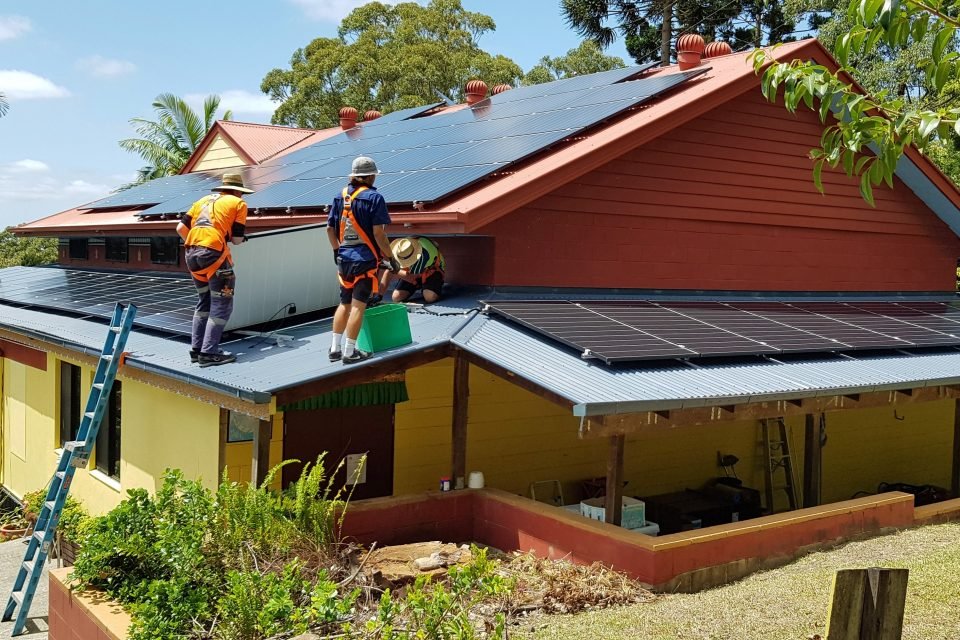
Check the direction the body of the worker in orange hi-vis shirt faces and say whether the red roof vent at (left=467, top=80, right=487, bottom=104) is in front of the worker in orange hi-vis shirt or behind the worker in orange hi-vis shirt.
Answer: in front

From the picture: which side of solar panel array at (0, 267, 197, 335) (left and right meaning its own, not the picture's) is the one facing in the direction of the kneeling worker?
left

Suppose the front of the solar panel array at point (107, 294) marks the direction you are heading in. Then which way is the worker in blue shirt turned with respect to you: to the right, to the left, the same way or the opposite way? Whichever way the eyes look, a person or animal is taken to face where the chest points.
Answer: the opposite way

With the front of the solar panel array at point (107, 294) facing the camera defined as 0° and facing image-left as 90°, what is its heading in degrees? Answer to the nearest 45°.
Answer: approximately 45°

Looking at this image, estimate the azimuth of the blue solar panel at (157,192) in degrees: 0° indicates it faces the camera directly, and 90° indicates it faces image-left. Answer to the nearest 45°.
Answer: approximately 45°

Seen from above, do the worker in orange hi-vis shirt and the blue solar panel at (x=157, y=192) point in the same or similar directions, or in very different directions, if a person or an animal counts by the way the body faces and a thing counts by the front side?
very different directions

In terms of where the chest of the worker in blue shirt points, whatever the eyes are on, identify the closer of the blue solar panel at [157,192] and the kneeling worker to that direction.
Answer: the kneeling worker

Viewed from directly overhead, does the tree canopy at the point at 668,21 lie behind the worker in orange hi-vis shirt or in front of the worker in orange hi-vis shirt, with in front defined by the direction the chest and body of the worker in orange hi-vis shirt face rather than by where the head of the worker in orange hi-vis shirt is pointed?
in front

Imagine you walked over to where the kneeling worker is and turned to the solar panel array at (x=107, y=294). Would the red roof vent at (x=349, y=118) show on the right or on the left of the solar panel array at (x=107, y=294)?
right

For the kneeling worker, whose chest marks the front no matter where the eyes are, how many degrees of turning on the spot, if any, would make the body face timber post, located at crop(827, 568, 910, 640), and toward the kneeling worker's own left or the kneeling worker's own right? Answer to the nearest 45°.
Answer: approximately 45° to the kneeling worker's own left

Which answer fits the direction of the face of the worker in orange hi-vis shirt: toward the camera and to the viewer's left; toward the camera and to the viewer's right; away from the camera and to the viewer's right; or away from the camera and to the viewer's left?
away from the camera and to the viewer's right

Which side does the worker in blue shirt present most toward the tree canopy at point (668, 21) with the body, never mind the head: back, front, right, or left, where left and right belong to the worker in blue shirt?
front

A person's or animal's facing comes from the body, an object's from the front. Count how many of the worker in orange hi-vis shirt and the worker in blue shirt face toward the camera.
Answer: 0

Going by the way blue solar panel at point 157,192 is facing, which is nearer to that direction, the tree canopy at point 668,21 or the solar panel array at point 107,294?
the solar panel array

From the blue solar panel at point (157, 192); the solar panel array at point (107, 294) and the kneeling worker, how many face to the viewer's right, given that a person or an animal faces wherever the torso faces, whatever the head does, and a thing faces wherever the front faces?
0

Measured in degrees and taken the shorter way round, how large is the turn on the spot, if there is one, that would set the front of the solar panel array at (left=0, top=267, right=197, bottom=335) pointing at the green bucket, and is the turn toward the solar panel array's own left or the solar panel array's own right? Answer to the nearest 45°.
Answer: approximately 45° to the solar panel array's own left

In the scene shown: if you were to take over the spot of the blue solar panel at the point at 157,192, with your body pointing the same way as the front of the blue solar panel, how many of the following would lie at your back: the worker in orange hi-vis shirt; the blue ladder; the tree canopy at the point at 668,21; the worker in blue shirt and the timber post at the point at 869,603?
1

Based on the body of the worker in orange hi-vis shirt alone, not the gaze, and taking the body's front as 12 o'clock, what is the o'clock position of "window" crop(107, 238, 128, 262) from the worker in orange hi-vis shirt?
The window is roughly at 10 o'clock from the worker in orange hi-vis shirt.

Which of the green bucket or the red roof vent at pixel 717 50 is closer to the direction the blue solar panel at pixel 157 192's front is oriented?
the green bucket
